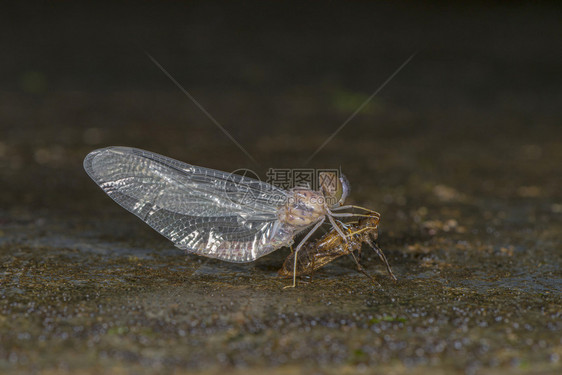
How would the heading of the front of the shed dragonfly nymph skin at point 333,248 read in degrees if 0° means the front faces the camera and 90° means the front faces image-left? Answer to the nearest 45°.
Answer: approximately 270°

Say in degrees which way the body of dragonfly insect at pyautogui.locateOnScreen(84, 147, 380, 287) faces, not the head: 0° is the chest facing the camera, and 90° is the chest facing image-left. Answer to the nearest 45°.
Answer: approximately 270°
